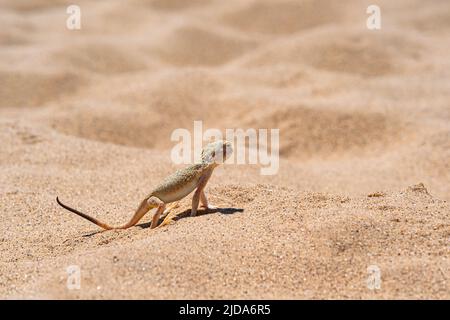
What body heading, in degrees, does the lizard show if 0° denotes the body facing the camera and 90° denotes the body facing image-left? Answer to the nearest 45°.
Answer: approximately 270°
